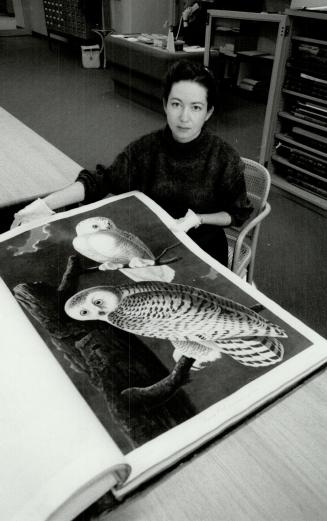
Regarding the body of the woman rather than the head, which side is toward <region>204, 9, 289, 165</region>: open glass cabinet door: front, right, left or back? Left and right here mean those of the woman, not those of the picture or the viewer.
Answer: back

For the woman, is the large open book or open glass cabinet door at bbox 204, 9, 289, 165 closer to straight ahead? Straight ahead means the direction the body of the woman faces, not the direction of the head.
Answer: the large open book

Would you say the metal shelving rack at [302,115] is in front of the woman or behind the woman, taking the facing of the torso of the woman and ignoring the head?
behind

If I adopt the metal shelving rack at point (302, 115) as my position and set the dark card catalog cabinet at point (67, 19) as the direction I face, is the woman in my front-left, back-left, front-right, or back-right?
back-left

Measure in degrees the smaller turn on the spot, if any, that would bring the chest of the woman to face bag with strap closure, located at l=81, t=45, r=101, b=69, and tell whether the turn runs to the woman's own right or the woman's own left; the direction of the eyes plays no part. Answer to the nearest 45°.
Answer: approximately 180°

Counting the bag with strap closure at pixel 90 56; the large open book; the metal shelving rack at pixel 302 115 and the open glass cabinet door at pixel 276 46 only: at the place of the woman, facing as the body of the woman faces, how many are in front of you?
1

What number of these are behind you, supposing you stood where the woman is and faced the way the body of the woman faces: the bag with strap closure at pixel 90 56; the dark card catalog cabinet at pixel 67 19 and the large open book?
2

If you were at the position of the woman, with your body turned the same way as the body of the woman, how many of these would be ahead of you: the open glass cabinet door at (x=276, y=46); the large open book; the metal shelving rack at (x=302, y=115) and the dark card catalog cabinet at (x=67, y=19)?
1

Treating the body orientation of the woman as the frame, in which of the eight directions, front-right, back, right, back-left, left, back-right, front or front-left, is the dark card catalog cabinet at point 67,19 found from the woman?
back

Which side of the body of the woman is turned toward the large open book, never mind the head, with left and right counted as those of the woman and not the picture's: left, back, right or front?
front

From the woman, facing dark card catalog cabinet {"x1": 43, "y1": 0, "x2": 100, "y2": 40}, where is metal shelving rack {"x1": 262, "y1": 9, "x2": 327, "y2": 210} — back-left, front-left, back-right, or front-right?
front-right

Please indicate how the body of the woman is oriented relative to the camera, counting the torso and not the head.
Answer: toward the camera
